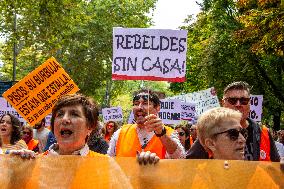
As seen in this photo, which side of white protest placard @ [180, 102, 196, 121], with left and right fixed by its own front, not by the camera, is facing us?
front

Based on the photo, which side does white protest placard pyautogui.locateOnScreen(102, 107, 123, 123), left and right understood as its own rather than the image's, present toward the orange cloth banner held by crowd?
front

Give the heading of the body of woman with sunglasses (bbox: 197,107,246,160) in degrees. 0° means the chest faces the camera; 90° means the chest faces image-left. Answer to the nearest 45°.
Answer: approximately 315°

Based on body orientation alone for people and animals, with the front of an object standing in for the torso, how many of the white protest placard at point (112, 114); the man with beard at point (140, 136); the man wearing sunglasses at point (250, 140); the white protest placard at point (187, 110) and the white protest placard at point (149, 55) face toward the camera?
5

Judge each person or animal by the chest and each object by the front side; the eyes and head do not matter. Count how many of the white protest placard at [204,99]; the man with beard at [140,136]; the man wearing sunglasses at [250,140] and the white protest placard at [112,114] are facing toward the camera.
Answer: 4

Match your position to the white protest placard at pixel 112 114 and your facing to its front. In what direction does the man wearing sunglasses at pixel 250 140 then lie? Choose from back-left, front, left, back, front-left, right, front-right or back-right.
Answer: front

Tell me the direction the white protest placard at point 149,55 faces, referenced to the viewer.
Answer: facing the viewer

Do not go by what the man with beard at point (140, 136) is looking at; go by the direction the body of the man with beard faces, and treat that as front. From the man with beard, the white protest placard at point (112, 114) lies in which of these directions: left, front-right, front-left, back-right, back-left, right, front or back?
back

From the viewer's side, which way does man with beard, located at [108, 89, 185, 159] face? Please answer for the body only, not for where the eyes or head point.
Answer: toward the camera
